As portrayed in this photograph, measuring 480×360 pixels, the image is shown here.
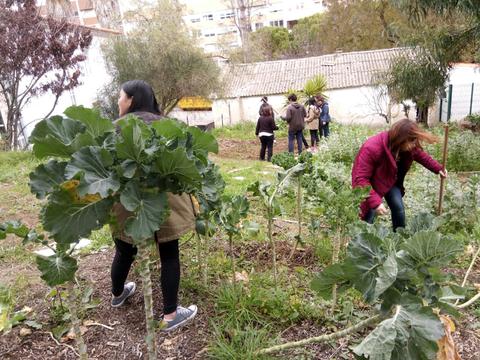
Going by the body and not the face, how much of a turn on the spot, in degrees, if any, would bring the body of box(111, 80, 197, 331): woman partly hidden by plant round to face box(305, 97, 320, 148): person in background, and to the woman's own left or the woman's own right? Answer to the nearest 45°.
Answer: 0° — they already face them

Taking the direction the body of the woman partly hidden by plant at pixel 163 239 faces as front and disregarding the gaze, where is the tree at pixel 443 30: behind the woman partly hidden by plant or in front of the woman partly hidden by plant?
in front

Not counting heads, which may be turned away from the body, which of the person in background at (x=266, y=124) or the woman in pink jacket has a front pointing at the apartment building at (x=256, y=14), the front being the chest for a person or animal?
the person in background

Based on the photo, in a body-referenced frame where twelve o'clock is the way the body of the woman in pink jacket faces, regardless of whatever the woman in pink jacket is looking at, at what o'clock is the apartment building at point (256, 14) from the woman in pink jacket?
The apartment building is roughly at 7 o'clock from the woman in pink jacket.

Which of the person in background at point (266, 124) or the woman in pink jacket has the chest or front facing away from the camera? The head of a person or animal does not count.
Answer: the person in background

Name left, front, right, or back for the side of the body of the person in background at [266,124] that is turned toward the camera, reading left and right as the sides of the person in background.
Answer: back

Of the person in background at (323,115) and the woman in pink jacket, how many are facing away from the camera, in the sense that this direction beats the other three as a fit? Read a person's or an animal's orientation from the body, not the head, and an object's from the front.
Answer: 0

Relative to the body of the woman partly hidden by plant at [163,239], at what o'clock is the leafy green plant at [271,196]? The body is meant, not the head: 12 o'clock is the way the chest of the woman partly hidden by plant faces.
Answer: The leafy green plant is roughly at 1 o'clock from the woman partly hidden by plant.

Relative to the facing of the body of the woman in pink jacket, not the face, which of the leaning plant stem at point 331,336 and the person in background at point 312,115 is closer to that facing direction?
the leaning plant stem

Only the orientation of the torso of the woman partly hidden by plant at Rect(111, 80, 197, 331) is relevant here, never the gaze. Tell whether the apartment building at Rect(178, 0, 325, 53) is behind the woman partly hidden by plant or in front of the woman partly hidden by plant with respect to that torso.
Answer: in front
